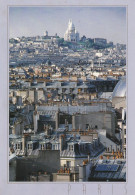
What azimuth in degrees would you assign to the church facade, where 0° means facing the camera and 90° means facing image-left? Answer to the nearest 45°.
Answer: approximately 0°
